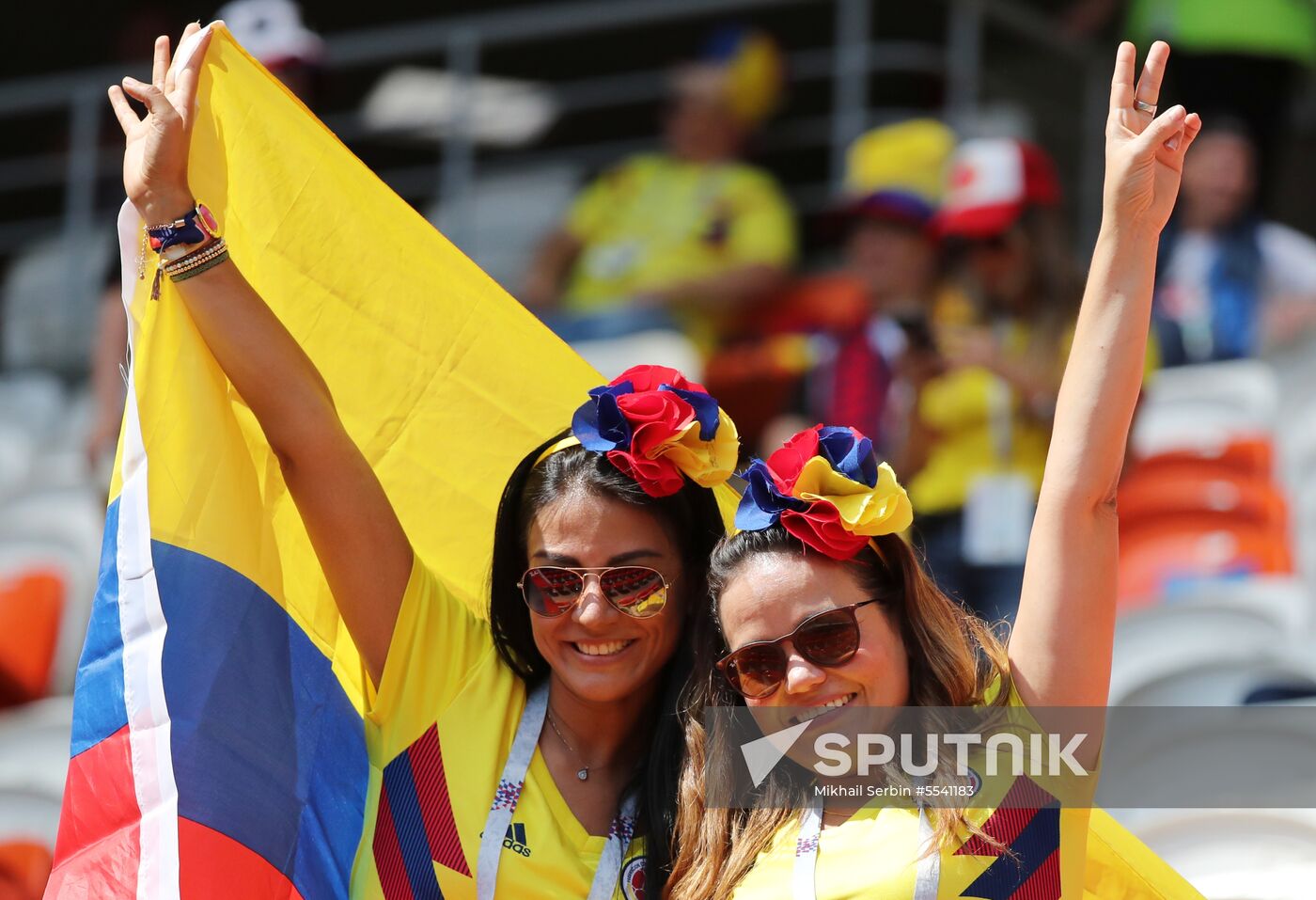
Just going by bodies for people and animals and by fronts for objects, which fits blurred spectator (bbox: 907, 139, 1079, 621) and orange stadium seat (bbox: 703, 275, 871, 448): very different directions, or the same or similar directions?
same or similar directions

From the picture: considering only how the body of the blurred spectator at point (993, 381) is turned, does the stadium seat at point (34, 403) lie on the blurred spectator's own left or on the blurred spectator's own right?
on the blurred spectator's own right

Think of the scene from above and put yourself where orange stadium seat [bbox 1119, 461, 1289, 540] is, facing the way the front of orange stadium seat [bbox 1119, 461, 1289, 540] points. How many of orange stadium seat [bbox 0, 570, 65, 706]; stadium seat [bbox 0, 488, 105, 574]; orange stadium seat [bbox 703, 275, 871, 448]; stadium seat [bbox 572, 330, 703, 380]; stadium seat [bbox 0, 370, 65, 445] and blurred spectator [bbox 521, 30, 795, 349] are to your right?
6

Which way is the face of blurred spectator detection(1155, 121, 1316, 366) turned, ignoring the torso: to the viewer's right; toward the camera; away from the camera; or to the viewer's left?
toward the camera

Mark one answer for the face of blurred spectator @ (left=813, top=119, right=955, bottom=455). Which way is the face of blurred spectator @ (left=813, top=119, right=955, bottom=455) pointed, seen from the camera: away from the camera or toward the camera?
toward the camera

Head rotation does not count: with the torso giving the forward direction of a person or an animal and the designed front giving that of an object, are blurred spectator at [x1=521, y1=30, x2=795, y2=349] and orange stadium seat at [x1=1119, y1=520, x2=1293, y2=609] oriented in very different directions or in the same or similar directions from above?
same or similar directions

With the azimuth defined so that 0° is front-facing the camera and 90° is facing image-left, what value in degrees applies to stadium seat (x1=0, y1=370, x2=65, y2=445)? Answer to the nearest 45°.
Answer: approximately 0°

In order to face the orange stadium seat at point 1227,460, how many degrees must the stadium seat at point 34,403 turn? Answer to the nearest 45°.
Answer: approximately 45° to its left

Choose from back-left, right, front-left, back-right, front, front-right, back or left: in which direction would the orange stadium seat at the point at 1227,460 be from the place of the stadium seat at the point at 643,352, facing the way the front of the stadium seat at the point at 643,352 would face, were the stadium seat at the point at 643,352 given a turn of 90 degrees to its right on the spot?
back

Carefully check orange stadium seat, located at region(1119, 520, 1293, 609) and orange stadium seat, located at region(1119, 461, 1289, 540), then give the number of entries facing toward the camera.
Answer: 2

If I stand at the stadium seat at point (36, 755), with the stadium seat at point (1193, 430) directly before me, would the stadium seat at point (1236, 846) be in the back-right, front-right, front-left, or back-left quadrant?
front-right

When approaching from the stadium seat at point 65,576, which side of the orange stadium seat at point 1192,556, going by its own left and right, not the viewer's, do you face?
right

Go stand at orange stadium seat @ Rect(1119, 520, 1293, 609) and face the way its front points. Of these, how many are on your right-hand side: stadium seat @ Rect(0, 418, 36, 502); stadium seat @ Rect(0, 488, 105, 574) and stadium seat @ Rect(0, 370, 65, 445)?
3

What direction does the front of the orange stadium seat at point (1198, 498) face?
toward the camera

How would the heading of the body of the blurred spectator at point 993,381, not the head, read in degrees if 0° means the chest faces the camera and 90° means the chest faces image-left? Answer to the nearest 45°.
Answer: approximately 45°

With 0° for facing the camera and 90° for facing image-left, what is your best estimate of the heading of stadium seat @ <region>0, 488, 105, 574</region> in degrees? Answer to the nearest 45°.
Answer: approximately 0°

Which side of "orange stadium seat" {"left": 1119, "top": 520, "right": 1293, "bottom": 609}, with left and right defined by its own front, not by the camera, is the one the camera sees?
front

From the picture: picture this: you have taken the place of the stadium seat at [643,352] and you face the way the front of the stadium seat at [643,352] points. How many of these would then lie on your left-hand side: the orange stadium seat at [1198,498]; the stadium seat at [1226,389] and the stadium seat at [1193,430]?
3

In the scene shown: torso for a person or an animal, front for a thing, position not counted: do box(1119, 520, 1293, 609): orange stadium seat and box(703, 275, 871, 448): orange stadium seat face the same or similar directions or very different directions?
same or similar directions

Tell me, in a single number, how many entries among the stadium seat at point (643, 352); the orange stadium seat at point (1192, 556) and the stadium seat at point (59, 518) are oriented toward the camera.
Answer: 3
